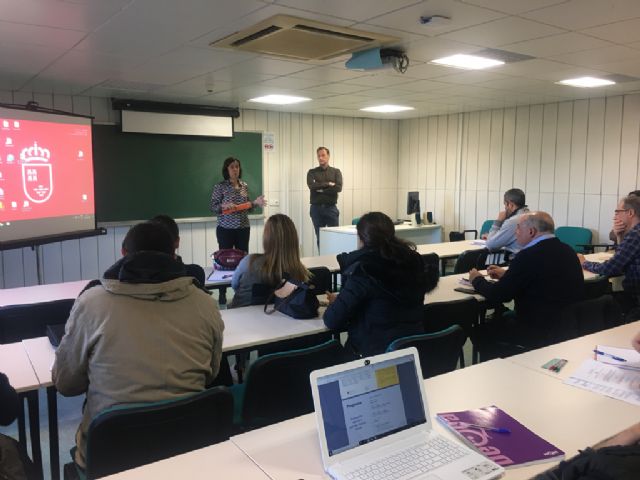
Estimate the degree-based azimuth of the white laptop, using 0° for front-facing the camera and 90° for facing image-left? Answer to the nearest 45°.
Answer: approximately 315°

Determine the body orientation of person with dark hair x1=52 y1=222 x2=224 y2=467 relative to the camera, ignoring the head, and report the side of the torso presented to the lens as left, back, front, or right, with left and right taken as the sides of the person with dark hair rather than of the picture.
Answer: back

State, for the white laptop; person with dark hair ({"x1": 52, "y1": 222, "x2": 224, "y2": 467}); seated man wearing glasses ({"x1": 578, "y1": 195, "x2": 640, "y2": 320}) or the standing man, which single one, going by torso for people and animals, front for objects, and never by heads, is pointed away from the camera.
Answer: the person with dark hair

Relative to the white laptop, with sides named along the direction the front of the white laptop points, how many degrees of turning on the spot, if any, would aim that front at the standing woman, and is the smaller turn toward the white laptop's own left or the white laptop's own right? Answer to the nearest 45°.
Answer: approximately 180°

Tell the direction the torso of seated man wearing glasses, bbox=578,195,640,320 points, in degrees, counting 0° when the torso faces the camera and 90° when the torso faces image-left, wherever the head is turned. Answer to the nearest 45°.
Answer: approximately 90°

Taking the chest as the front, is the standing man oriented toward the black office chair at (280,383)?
yes

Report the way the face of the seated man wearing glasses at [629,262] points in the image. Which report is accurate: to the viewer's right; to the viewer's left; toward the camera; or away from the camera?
to the viewer's left

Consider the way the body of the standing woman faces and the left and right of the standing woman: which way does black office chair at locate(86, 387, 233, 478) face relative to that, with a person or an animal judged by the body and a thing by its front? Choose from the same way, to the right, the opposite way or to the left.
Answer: the opposite way

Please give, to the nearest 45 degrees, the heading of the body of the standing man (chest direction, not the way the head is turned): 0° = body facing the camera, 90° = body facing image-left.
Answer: approximately 0°

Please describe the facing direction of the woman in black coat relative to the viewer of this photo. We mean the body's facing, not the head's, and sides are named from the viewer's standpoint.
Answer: facing away from the viewer and to the left of the viewer
